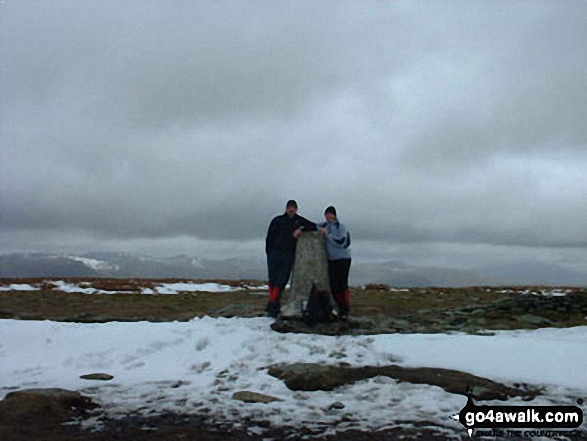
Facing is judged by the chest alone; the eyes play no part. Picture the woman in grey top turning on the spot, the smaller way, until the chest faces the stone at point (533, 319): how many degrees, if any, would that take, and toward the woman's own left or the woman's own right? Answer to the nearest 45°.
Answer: approximately 135° to the woman's own left

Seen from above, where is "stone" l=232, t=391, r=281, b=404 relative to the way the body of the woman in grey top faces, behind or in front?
in front

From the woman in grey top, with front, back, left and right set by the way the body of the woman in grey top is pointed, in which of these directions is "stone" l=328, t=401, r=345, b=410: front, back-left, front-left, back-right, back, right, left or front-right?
front-left

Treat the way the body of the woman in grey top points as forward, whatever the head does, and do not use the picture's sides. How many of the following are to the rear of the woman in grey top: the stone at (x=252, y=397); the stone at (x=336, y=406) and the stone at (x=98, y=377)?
0

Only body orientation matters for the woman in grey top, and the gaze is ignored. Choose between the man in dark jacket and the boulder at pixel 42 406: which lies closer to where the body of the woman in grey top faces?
the boulder

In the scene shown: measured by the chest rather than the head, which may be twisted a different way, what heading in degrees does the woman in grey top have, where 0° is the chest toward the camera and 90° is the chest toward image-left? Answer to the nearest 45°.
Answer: approximately 45°

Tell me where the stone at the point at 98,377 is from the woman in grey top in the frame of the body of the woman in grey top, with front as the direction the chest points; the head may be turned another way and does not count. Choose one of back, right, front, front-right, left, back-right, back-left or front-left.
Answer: front

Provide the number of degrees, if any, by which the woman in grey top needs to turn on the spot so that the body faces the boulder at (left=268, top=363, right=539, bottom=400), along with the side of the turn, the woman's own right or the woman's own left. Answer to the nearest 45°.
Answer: approximately 45° to the woman's own left

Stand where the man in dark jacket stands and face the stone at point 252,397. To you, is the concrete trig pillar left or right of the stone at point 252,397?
left

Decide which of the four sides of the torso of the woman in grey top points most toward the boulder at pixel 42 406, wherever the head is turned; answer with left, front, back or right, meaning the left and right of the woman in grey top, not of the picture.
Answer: front
